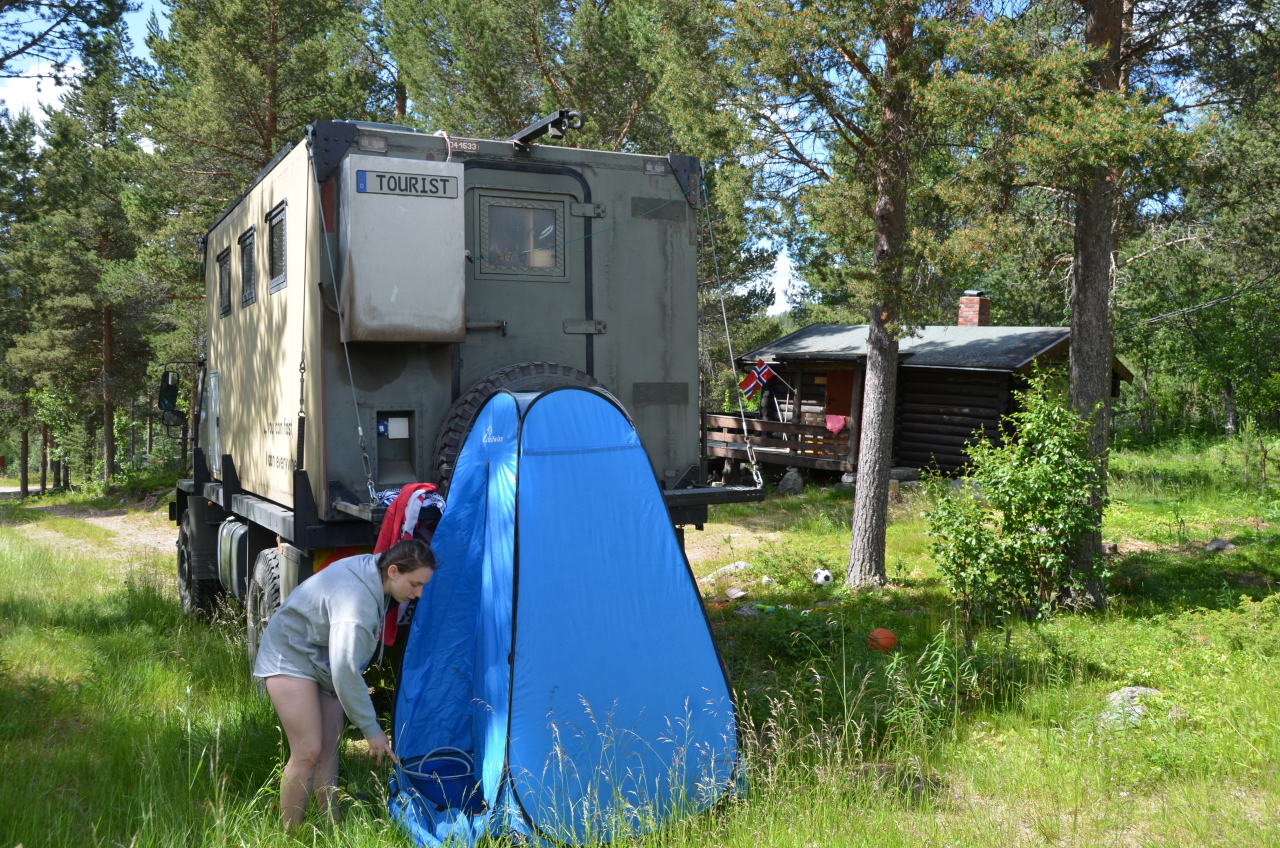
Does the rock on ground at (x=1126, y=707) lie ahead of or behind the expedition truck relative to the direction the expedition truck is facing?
behind

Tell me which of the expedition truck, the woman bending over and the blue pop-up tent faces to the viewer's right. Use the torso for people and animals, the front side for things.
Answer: the woman bending over

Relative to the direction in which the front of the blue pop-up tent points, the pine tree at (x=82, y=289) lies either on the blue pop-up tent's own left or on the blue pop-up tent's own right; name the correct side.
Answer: on the blue pop-up tent's own right

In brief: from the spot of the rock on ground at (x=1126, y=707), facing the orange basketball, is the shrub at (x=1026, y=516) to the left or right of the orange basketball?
right

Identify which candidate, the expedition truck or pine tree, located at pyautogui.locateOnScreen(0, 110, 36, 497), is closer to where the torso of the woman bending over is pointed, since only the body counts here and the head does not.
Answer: the expedition truck

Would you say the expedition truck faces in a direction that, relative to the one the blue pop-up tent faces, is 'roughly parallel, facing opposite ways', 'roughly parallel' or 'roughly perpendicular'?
roughly perpendicular

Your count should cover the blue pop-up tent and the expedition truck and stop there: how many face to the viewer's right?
0

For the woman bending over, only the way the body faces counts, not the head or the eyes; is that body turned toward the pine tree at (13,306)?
no

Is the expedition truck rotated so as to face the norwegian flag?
no

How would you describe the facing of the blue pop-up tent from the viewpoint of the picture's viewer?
facing the viewer and to the left of the viewer

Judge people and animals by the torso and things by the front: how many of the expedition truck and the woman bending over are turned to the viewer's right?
1

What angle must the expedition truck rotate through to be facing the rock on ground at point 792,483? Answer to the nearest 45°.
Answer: approximately 90° to its right

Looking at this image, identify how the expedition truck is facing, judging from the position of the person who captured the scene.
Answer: facing away from the viewer and to the left of the viewer

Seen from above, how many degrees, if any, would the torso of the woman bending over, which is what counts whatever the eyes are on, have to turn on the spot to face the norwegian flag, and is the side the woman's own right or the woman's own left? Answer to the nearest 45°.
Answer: approximately 45° to the woman's own left

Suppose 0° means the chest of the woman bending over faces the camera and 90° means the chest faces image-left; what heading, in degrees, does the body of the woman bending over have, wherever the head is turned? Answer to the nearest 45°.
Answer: approximately 270°
